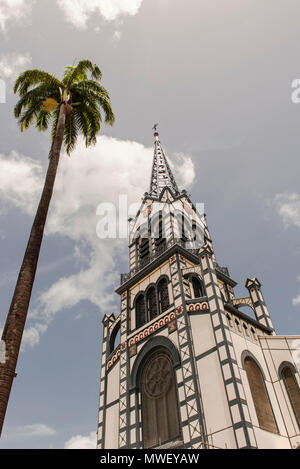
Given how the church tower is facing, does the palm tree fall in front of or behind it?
in front

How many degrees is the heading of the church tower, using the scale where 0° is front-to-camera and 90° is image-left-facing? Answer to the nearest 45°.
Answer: approximately 45°
